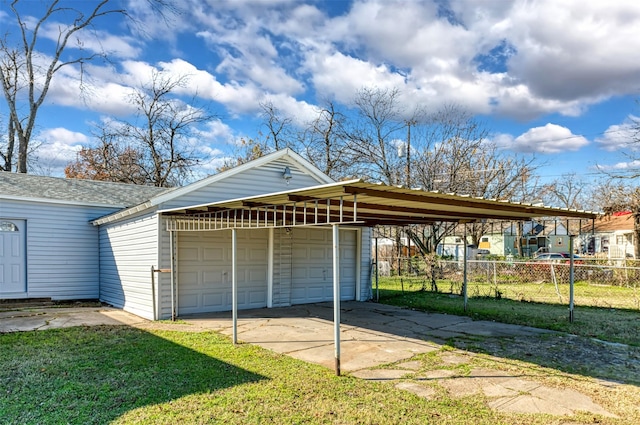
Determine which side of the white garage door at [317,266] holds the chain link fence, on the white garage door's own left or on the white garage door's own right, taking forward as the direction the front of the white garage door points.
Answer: on the white garage door's own left

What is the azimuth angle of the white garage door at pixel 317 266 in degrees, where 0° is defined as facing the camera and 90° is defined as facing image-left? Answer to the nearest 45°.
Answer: approximately 315°

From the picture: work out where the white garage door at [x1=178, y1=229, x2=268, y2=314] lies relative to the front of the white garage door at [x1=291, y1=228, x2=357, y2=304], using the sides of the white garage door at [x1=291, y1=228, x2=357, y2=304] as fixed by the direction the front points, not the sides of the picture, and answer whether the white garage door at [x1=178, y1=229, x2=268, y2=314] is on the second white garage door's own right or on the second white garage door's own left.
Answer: on the second white garage door's own right

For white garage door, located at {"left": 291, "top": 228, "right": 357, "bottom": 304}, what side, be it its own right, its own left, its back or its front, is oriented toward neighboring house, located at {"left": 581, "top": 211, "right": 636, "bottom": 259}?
left

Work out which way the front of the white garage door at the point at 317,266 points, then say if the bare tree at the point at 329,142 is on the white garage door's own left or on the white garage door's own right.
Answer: on the white garage door's own left

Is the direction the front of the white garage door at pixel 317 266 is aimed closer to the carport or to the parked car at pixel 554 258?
the carport

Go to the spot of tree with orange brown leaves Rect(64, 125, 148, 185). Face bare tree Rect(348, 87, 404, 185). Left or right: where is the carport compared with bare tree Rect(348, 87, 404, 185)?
right

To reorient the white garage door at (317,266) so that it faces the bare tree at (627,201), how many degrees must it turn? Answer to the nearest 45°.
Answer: approximately 90° to its left

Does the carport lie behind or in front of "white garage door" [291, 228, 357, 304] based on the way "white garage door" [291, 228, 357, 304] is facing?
in front
